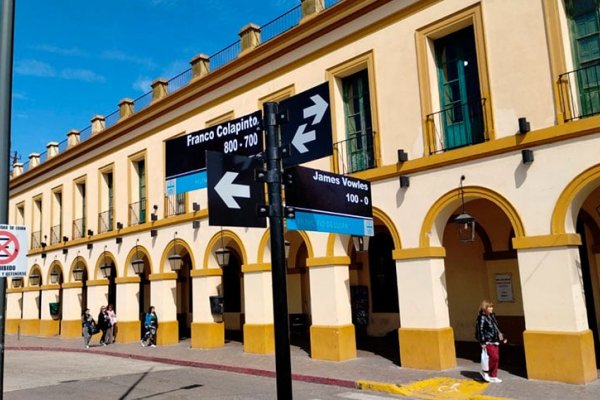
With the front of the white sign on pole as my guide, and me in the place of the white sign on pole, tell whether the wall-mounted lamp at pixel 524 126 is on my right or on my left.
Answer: on my left

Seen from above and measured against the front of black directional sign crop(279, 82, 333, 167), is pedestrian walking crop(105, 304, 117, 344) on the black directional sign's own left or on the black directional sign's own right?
on the black directional sign's own right

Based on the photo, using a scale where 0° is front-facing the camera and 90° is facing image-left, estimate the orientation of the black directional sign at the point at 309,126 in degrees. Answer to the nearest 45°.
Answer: approximately 45°

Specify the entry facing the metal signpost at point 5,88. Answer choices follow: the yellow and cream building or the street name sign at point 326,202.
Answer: the yellow and cream building

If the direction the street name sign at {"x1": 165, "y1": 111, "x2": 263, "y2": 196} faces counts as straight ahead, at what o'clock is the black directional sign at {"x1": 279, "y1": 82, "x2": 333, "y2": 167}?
The black directional sign is roughly at 9 o'clock from the street name sign.

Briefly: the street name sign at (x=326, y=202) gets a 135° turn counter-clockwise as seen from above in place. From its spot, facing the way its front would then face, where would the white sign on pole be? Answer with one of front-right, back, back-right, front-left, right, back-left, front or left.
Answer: left

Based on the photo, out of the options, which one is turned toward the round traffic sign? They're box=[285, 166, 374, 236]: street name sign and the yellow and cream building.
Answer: the yellow and cream building

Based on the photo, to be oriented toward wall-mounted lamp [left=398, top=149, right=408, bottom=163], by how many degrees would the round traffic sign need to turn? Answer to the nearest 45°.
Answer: approximately 135° to its left

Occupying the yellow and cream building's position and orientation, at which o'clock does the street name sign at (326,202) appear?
The street name sign is roughly at 11 o'clock from the yellow and cream building.
